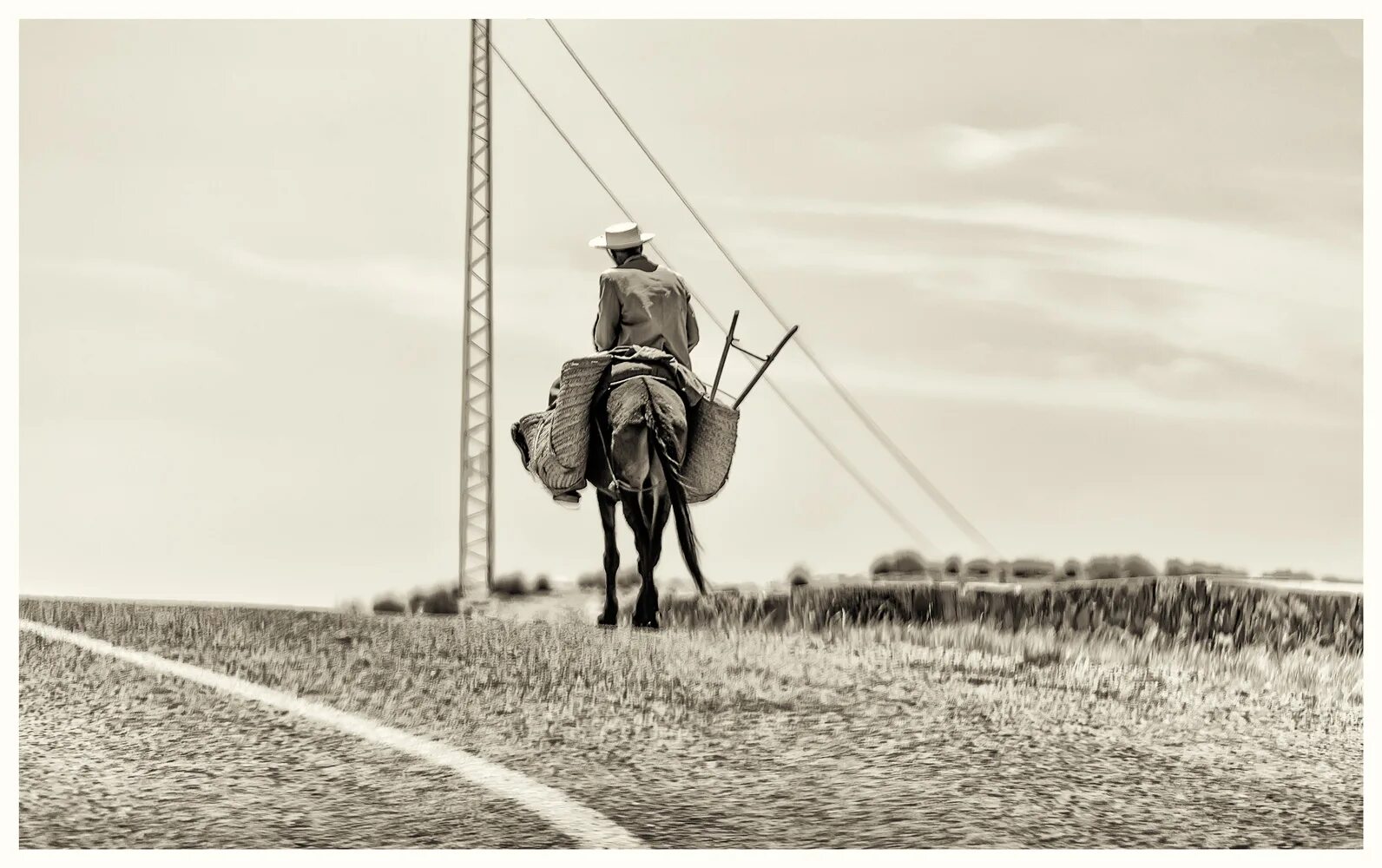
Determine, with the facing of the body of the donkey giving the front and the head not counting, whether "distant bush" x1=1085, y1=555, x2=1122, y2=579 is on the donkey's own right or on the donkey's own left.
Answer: on the donkey's own right

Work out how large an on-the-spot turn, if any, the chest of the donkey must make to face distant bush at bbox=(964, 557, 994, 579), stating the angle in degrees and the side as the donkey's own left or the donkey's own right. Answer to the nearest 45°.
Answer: approximately 45° to the donkey's own right

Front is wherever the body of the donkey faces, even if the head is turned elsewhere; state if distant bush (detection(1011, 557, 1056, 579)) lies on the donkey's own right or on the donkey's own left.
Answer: on the donkey's own right

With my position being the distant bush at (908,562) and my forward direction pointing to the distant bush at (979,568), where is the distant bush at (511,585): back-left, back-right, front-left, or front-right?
back-right

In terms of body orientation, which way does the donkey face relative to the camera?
away from the camera

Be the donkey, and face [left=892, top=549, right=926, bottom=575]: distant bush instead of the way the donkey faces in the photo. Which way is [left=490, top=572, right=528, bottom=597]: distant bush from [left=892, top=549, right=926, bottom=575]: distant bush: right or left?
left

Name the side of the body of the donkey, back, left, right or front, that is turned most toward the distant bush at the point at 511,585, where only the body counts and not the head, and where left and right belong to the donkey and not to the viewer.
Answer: front

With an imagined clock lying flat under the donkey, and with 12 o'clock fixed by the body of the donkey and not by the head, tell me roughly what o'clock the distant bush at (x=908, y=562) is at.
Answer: The distant bush is roughly at 1 o'clock from the donkey.
